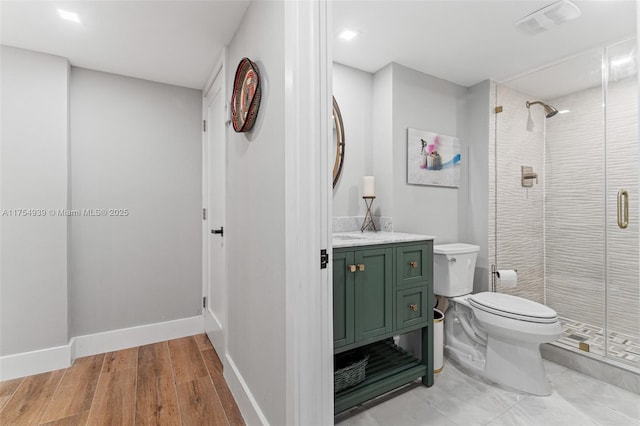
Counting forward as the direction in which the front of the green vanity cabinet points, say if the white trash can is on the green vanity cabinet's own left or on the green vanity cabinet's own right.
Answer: on the green vanity cabinet's own left

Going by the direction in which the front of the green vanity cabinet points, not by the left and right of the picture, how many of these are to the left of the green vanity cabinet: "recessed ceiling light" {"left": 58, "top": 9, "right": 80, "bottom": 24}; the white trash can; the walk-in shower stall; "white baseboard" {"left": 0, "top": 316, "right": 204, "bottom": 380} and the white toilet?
3

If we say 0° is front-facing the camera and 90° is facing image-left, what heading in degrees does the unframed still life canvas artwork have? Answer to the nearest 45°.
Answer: approximately 315°

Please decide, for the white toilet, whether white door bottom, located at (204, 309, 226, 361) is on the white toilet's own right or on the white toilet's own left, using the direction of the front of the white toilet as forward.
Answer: on the white toilet's own right

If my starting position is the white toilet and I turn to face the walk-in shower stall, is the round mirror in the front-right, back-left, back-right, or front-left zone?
back-left

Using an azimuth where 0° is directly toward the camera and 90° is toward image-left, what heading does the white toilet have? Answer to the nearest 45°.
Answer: approximately 315°

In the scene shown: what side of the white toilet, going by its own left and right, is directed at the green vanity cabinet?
right
